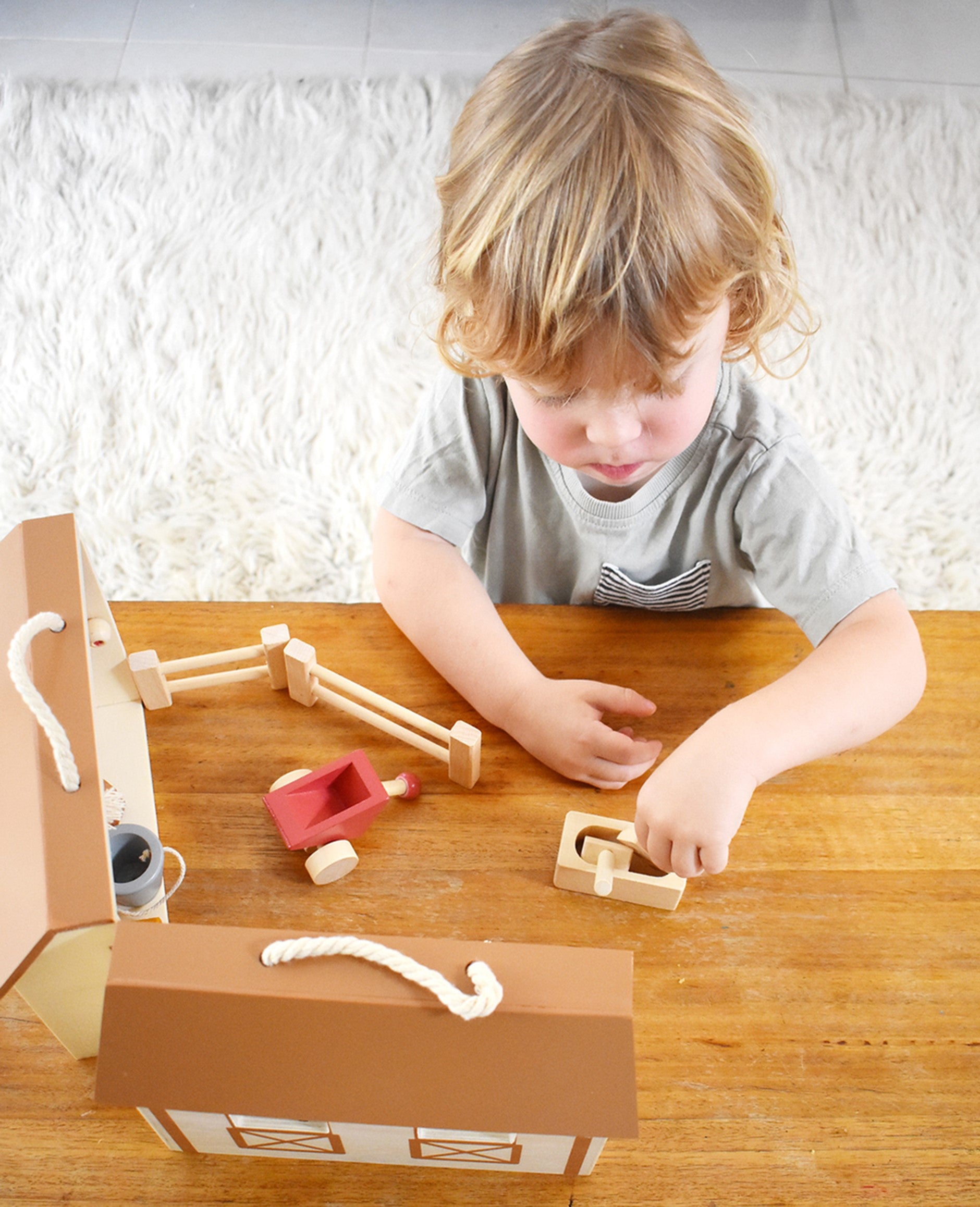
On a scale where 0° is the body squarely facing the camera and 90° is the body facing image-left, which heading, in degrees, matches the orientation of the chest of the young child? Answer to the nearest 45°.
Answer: approximately 0°
